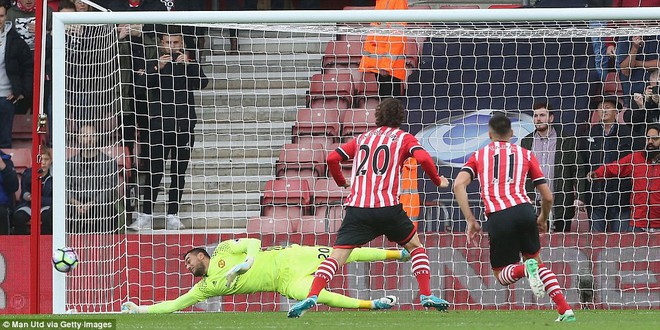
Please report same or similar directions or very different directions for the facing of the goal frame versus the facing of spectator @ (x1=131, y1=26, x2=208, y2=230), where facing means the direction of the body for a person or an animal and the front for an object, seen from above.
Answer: same or similar directions

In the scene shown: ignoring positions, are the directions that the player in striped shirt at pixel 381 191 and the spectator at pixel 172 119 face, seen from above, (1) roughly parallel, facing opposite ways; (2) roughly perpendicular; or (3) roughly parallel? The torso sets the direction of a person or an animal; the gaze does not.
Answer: roughly parallel, facing opposite ways

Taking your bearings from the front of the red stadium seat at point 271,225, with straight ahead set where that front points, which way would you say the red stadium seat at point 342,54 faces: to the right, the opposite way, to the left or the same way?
the same way

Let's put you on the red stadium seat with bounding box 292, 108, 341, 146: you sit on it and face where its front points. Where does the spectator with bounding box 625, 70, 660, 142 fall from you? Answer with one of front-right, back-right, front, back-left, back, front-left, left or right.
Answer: left

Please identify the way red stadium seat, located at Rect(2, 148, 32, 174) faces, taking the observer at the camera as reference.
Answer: facing the viewer

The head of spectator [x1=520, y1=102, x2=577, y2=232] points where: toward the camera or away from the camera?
toward the camera

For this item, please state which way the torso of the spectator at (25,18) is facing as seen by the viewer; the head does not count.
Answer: toward the camera

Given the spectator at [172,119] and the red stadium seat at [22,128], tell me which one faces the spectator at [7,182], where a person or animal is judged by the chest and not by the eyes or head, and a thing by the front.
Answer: the red stadium seat

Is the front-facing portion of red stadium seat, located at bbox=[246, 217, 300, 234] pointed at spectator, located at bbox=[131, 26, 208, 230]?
no

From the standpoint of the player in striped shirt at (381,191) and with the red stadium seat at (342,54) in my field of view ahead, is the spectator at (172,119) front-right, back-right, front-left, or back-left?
front-left

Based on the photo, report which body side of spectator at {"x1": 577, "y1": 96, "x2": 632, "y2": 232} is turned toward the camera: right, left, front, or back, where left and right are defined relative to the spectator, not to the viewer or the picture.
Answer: front

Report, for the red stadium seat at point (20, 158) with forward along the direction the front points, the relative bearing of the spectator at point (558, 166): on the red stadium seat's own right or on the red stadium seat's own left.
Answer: on the red stadium seat's own left

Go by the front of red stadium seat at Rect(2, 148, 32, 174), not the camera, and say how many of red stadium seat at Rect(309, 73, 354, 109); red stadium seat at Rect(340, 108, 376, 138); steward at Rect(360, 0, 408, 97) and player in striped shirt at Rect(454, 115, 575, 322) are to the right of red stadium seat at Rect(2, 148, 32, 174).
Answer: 0

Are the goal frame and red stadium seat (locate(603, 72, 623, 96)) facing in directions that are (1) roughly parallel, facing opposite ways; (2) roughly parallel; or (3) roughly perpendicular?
roughly parallel

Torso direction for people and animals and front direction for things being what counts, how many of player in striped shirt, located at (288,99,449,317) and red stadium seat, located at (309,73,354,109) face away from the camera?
1
